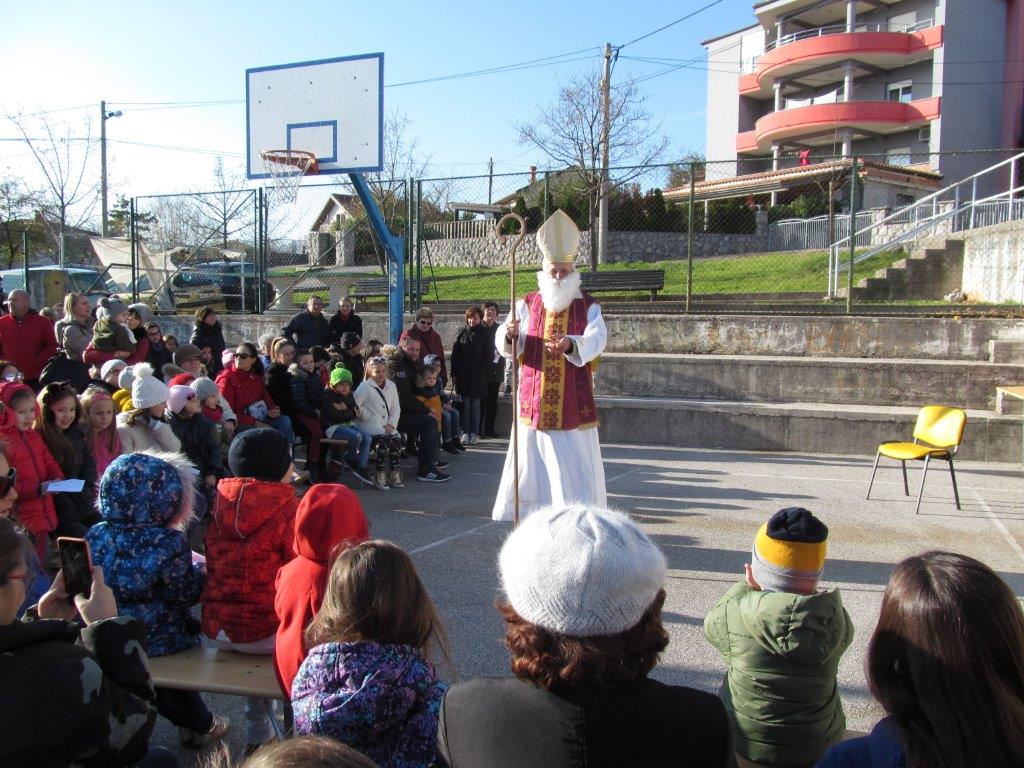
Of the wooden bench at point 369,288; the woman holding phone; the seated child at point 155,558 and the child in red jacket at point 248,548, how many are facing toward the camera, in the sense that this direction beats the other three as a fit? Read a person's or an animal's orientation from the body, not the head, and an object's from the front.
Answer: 1

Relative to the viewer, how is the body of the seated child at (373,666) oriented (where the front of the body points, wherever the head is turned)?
away from the camera

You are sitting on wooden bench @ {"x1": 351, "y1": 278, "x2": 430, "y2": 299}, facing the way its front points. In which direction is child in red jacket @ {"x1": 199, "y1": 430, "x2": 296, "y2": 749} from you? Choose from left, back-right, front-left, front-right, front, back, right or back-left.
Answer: front

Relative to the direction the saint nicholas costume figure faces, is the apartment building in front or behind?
behind

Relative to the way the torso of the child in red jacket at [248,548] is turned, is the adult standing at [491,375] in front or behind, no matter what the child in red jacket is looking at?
in front

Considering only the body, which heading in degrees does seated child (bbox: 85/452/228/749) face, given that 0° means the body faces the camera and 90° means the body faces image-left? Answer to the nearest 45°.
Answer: approximately 225°

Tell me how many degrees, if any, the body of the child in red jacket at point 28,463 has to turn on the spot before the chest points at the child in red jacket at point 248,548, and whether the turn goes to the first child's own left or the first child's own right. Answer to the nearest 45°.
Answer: approximately 45° to the first child's own right

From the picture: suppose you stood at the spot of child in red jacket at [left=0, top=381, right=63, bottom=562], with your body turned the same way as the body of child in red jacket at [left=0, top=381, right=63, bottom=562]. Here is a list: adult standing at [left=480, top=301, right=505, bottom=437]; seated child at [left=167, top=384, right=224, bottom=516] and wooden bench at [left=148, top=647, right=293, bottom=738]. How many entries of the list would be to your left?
2

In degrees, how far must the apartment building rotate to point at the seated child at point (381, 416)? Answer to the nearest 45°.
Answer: approximately 45° to its left
